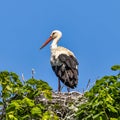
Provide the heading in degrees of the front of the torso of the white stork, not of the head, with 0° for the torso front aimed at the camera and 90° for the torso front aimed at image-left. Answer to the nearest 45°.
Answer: approximately 90°
